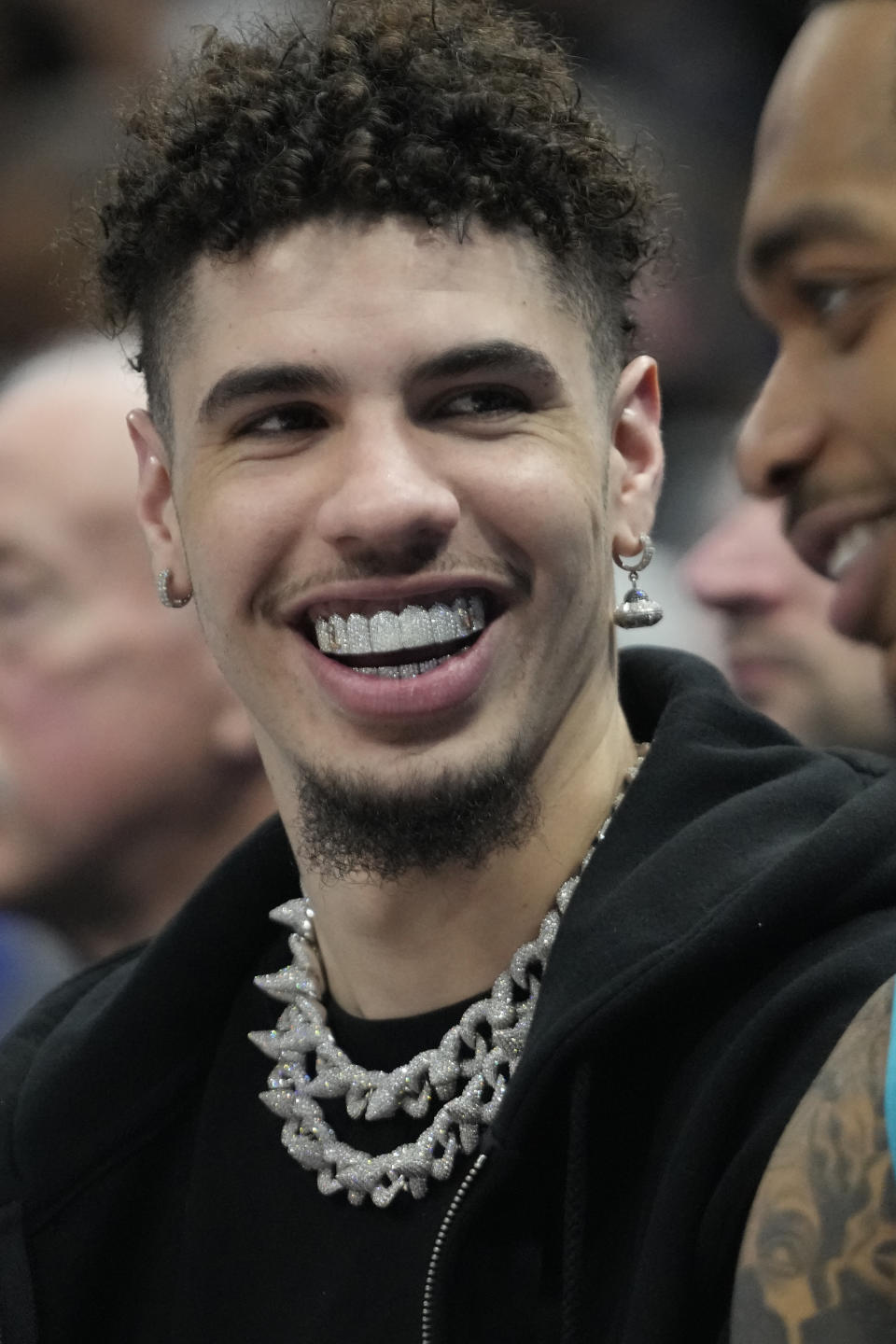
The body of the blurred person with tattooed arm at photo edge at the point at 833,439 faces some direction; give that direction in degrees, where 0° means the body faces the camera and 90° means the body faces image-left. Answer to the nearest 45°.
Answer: approximately 90°

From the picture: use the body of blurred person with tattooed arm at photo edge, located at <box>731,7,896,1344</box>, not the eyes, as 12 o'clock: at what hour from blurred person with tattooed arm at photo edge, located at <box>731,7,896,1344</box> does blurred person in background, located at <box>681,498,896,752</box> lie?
blurred person in background, located at <box>681,498,896,752</box> is roughly at 3 o'clock from blurred person with tattooed arm at photo edge, located at <box>731,7,896,1344</box>.

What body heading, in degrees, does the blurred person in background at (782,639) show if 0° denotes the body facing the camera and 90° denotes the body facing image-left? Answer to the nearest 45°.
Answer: approximately 90°

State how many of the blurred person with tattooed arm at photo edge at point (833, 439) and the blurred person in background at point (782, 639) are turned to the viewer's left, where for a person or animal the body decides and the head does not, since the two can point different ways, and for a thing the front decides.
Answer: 2

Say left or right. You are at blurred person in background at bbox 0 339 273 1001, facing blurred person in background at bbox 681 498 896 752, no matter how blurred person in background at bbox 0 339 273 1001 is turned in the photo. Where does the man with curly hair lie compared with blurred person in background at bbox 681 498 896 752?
right

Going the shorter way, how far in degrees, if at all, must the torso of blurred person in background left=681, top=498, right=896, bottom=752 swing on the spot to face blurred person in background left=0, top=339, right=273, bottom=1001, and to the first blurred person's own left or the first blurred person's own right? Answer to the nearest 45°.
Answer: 0° — they already face them
